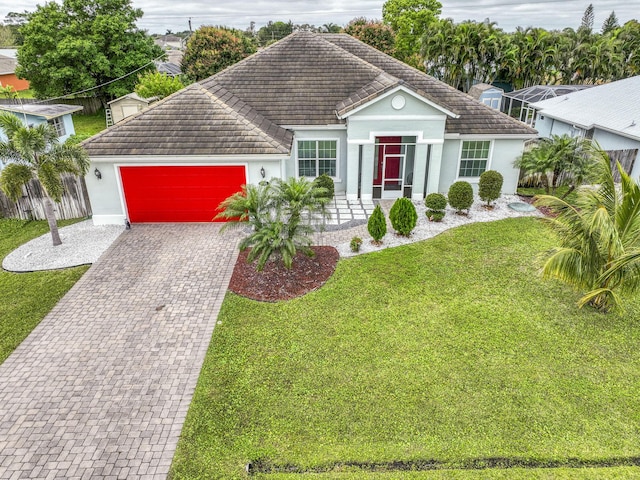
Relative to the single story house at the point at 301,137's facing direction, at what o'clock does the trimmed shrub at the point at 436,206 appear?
The trimmed shrub is roughly at 10 o'clock from the single story house.

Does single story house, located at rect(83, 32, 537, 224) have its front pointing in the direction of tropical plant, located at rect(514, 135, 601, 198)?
no

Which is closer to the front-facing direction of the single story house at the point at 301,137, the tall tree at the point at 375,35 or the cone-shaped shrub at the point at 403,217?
the cone-shaped shrub

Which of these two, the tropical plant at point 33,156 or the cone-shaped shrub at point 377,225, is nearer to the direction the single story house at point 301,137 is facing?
the cone-shaped shrub

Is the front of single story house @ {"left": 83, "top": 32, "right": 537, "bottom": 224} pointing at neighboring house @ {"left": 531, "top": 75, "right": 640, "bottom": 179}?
no

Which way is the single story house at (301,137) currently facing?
toward the camera

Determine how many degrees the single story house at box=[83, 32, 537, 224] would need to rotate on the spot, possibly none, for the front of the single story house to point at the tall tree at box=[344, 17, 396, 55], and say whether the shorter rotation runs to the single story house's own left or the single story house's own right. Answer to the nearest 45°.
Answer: approximately 180°

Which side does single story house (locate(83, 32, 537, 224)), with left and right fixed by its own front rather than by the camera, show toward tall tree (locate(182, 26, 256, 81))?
back

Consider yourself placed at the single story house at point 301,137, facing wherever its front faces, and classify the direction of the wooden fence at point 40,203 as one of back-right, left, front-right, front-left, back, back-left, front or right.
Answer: right

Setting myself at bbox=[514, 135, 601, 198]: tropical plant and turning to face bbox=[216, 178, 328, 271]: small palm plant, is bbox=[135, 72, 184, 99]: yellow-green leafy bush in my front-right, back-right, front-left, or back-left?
front-right

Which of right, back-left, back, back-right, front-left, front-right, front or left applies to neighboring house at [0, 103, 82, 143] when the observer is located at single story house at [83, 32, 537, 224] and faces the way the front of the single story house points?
back-right

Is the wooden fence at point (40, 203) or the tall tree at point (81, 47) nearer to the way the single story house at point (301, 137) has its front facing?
the wooden fence

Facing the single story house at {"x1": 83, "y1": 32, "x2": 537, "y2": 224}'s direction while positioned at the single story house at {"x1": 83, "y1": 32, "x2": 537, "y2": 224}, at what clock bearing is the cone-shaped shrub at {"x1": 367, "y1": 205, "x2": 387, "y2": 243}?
The cone-shaped shrub is roughly at 11 o'clock from the single story house.

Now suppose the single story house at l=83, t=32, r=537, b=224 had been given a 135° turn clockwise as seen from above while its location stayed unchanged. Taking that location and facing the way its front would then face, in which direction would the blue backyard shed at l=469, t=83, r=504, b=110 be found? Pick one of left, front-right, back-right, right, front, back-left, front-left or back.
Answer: right

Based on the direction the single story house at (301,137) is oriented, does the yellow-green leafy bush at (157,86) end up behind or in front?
behind

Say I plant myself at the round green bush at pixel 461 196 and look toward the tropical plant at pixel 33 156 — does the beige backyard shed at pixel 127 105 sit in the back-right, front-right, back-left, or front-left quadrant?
front-right

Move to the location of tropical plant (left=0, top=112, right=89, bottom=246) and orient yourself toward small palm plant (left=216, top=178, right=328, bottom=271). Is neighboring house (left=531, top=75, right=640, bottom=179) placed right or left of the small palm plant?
left

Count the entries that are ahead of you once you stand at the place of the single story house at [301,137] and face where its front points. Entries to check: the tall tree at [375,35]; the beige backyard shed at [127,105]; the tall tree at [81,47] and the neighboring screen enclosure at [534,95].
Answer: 0

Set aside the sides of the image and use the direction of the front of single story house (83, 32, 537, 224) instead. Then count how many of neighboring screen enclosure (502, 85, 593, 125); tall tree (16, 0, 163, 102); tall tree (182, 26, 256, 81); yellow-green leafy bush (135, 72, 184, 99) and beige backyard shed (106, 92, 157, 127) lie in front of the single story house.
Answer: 0

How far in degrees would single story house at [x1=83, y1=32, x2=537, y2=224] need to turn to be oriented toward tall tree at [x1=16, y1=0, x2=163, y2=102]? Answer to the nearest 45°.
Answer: approximately 135° to its right

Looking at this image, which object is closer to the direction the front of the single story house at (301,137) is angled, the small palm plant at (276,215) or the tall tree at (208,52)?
the small palm plant
